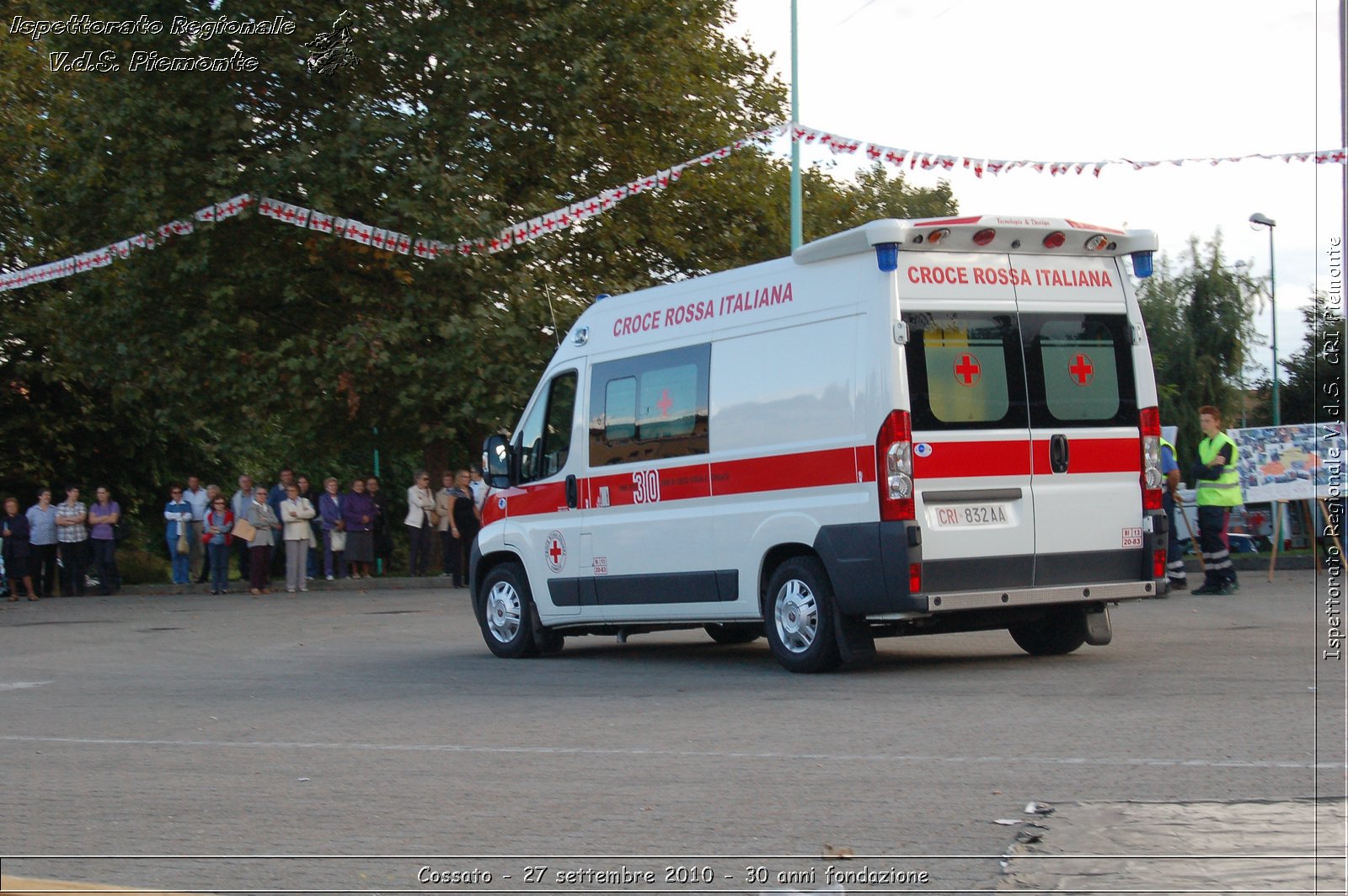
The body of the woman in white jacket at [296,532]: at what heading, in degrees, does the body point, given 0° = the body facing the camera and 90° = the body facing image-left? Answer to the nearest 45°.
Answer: approximately 0°

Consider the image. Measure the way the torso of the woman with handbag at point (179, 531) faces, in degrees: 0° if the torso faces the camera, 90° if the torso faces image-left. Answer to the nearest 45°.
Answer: approximately 0°

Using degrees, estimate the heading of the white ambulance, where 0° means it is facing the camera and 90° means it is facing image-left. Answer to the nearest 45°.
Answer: approximately 135°

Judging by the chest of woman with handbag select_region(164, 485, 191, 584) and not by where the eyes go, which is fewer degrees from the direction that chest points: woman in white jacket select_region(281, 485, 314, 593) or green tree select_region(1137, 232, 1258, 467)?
the woman in white jacket

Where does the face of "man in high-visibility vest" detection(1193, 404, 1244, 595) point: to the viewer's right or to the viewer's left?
to the viewer's left

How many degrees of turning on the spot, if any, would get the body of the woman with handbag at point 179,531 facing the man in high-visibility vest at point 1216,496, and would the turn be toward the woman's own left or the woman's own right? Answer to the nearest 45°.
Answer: approximately 45° to the woman's own left
